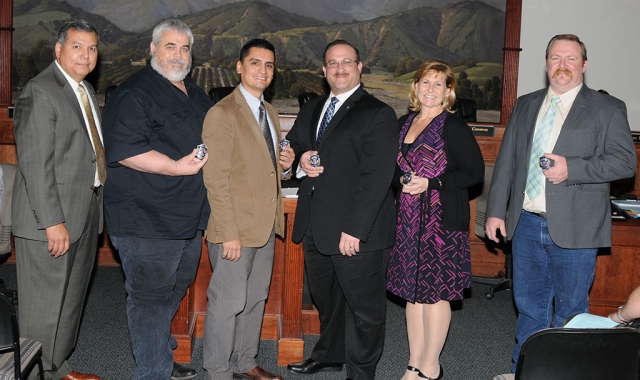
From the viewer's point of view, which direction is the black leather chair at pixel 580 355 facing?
away from the camera

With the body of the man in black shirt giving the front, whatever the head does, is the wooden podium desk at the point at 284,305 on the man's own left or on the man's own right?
on the man's own left

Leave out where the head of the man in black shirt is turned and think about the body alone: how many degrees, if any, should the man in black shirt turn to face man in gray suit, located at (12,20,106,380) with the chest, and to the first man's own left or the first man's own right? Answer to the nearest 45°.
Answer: approximately 135° to the first man's own right

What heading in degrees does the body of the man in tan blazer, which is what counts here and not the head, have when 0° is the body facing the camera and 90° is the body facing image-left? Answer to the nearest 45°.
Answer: approximately 315°

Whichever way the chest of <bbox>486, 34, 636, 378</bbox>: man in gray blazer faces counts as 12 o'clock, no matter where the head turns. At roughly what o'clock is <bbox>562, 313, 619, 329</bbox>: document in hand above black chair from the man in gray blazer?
The document in hand above black chair is roughly at 10 o'clock from the man in gray blazer.

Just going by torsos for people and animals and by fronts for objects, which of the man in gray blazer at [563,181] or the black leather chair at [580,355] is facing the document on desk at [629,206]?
the black leather chair

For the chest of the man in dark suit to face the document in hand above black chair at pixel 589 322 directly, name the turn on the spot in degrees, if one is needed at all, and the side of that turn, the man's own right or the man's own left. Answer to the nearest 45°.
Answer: approximately 90° to the man's own left

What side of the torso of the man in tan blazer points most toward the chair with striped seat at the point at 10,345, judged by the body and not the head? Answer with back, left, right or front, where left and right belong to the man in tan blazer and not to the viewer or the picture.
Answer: right
